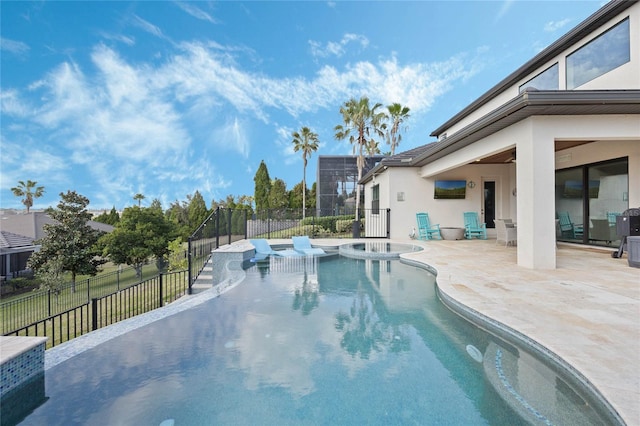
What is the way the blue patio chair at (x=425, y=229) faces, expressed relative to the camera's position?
facing the viewer and to the right of the viewer

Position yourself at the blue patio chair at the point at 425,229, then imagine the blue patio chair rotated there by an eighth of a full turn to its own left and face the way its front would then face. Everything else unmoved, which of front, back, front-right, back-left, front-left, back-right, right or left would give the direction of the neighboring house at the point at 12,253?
back

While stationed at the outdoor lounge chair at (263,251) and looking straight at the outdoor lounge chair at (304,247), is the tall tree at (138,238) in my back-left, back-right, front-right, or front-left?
back-left

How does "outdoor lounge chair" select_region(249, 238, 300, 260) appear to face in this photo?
to the viewer's right

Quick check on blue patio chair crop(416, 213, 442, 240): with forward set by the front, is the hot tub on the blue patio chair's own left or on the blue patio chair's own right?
on the blue patio chair's own right
